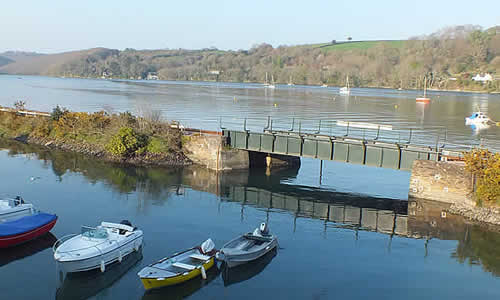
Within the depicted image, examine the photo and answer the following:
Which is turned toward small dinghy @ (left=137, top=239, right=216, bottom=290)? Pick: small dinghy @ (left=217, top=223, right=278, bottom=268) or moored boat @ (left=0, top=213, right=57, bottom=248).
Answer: small dinghy @ (left=217, top=223, right=278, bottom=268)

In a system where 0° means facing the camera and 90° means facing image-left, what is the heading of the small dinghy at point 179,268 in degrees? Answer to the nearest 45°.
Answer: approximately 45°

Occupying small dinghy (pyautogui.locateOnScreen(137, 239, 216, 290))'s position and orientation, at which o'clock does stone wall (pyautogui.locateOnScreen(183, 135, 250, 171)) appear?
The stone wall is roughly at 5 o'clock from the small dinghy.

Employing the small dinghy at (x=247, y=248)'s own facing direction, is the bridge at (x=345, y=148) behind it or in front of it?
behind

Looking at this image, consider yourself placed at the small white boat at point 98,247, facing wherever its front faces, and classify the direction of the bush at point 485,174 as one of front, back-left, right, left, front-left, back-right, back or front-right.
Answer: back-left

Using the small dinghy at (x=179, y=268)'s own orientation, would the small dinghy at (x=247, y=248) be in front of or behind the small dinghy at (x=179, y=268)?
behind

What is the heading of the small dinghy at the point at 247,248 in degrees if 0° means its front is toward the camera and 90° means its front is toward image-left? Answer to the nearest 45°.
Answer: approximately 45°

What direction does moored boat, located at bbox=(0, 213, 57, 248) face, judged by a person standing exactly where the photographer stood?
facing away from the viewer and to the right of the viewer
